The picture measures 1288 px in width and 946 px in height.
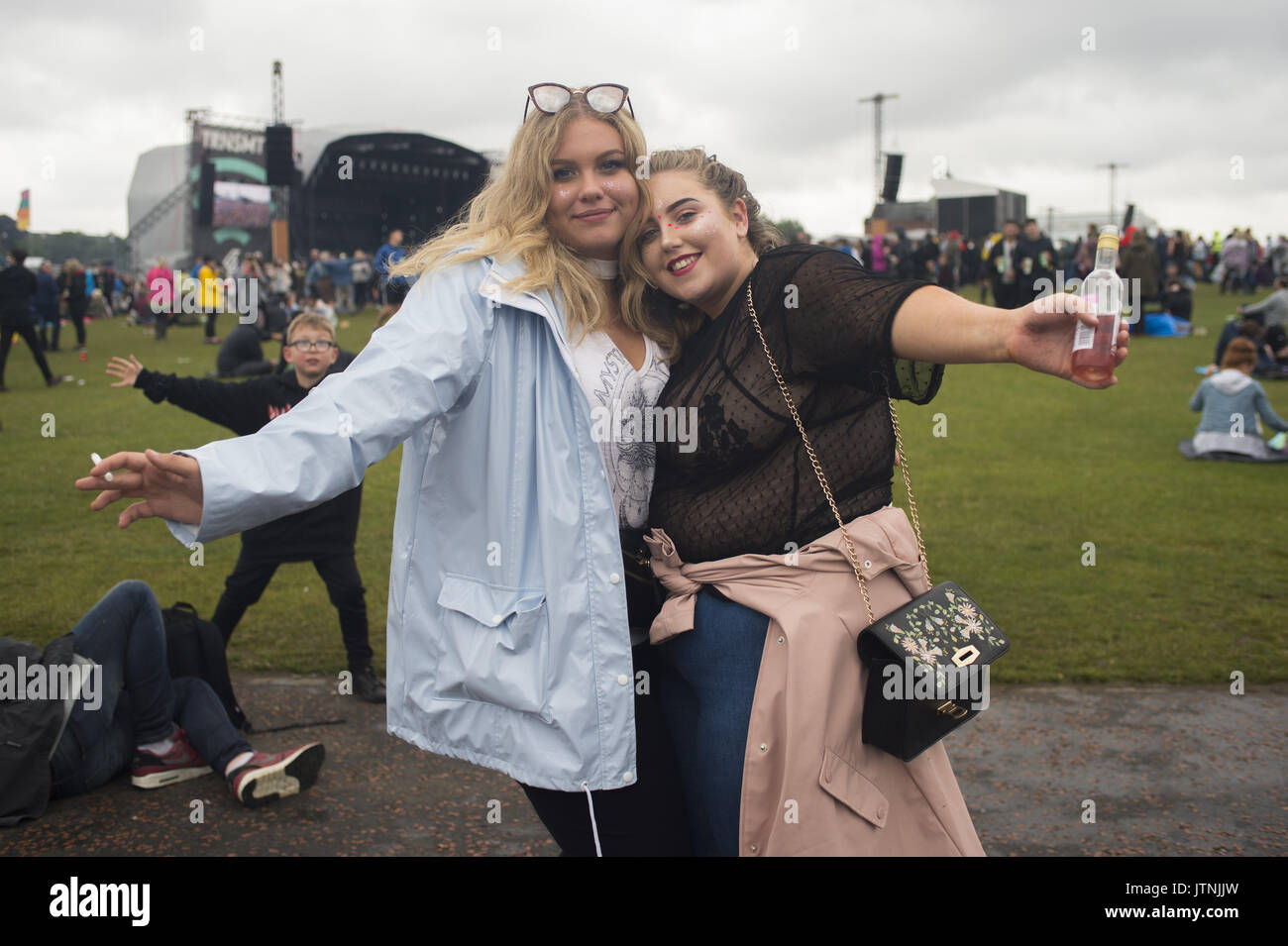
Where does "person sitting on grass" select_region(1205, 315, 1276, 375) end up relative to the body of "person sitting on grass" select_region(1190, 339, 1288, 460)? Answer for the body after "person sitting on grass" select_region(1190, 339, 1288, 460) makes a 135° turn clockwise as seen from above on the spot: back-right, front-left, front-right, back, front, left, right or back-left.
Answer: back-left

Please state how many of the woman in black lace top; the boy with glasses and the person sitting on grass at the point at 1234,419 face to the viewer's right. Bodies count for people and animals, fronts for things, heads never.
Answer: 0

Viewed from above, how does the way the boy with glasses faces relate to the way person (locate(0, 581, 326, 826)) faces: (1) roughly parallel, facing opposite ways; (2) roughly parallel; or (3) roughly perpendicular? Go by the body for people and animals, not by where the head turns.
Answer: roughly perpendicular

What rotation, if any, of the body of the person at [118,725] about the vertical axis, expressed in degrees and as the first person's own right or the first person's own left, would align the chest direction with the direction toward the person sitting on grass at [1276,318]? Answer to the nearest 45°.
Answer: approximately 45° to the first person's own left

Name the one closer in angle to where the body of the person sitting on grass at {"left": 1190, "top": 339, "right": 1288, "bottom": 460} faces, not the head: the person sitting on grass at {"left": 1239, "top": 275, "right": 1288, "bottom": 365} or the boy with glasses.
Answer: the person sitting on grass

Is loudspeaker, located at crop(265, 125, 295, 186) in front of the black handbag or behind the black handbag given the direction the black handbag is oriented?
behind

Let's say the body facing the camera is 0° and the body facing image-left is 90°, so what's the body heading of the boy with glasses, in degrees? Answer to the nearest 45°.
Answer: approximately 0°

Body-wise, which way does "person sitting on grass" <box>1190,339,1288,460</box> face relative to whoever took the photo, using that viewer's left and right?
facing away from the viewer

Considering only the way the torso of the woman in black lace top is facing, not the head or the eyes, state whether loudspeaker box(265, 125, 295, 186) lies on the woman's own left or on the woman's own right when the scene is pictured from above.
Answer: on the woman's own right

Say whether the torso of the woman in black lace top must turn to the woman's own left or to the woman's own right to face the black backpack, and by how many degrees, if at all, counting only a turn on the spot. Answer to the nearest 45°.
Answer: approximately 90° to the woman's own right

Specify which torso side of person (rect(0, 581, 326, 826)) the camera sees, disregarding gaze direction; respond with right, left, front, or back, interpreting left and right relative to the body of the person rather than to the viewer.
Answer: right

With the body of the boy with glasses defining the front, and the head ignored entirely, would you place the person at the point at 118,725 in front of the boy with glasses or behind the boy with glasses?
in front

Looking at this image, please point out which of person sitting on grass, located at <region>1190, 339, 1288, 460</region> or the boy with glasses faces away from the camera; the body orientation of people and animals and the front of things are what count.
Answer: the person sitting on grass
